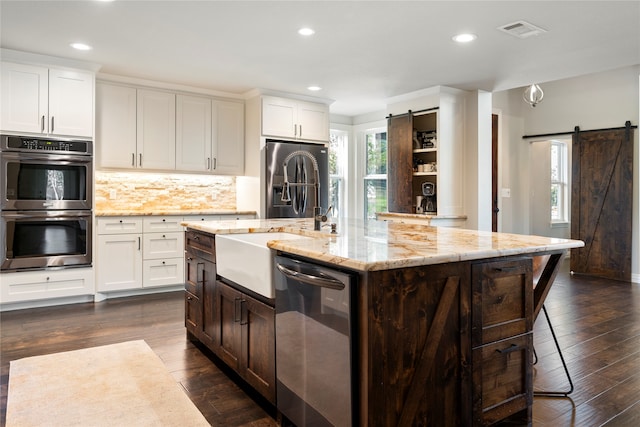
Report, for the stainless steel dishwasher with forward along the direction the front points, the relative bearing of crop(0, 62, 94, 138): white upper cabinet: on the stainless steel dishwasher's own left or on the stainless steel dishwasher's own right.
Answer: on the stainless steel dishwasher's own right

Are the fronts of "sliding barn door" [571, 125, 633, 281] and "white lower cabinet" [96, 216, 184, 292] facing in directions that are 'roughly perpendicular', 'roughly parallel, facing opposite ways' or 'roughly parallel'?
roughly perpendicular

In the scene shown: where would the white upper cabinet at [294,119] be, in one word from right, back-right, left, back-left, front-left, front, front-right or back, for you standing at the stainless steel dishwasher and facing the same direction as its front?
back-right

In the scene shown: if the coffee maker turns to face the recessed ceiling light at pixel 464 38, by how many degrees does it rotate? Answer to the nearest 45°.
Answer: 0° — it already faces it

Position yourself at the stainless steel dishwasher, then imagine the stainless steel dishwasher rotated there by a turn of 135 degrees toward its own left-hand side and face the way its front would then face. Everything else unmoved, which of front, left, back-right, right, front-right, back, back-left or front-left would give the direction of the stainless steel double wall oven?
back-left

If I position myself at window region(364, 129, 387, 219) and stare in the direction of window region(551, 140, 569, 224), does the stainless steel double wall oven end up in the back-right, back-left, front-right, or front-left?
back-right

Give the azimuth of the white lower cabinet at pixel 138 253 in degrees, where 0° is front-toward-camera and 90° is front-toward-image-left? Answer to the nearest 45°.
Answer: approximately 0°

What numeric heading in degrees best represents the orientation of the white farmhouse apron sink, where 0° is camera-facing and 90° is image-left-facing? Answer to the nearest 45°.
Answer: approximately 45°

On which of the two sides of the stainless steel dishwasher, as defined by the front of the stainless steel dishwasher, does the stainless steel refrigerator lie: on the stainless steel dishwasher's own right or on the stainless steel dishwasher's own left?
on the stainless steel dishwasher's own right

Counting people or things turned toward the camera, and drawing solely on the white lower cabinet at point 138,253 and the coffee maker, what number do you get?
2

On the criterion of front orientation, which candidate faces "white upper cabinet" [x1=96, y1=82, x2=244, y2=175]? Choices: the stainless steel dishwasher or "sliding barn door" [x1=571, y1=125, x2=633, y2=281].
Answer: the sliding barn door
